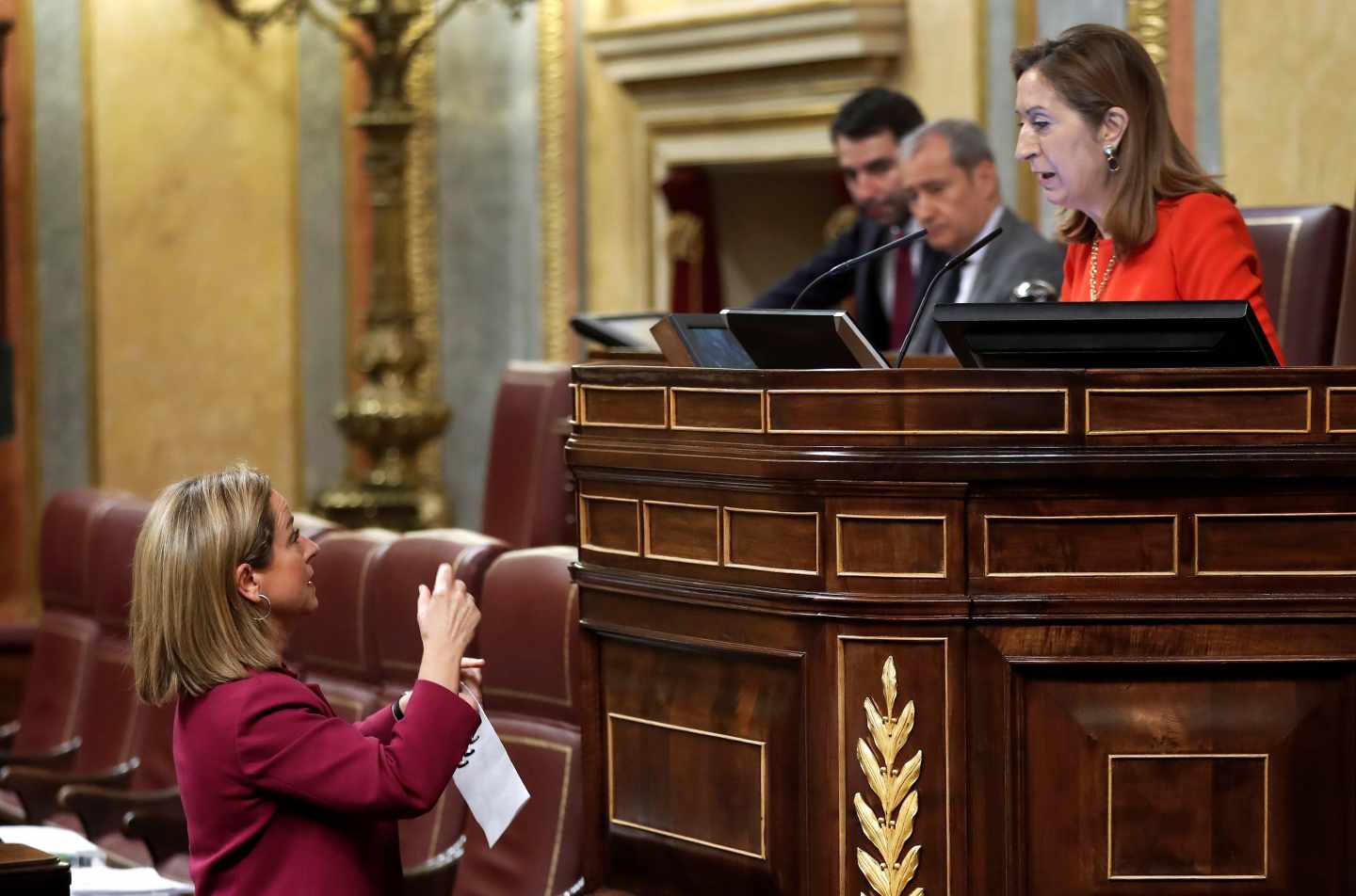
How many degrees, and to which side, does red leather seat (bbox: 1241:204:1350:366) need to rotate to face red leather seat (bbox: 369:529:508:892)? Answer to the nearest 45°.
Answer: approximately 45° to its right

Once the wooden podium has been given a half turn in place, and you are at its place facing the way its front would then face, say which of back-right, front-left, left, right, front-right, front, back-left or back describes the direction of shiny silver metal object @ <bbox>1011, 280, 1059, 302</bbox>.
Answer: front

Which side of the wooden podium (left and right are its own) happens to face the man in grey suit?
back

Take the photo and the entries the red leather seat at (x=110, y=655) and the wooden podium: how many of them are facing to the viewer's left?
1

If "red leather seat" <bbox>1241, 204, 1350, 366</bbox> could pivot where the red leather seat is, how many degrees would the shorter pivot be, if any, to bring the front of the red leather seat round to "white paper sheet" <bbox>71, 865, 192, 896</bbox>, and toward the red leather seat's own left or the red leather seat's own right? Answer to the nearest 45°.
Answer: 0° — it already faces it

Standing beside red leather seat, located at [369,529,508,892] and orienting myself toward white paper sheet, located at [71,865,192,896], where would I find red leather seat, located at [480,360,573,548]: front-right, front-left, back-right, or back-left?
back-right
